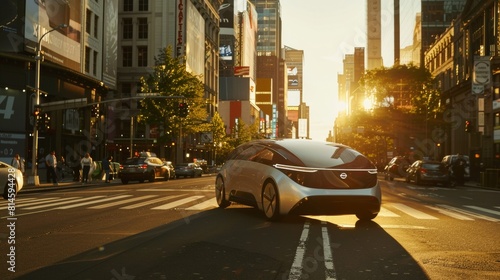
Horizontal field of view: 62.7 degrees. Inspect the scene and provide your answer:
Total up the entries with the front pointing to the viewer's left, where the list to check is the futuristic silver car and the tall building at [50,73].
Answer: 0

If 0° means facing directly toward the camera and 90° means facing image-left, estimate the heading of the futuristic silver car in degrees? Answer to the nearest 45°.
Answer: approximately 315°

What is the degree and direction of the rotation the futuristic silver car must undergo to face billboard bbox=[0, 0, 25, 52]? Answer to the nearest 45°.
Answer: approximately 180°

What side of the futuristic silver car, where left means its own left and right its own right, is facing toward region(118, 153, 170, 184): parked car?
back

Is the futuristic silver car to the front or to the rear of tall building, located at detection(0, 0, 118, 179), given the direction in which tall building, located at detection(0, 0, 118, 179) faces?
to the front

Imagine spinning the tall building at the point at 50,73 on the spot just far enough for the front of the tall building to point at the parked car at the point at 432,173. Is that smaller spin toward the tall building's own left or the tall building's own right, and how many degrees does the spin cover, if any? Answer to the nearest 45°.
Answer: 0° — it already faces it

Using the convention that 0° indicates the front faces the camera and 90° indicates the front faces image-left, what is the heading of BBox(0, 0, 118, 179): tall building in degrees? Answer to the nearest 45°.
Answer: approximately 315°

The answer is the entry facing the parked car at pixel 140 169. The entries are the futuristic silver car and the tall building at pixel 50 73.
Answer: the tall building

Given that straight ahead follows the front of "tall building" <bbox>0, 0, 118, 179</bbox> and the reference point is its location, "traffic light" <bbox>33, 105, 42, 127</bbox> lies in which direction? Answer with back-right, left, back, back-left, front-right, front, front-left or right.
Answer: front-right
